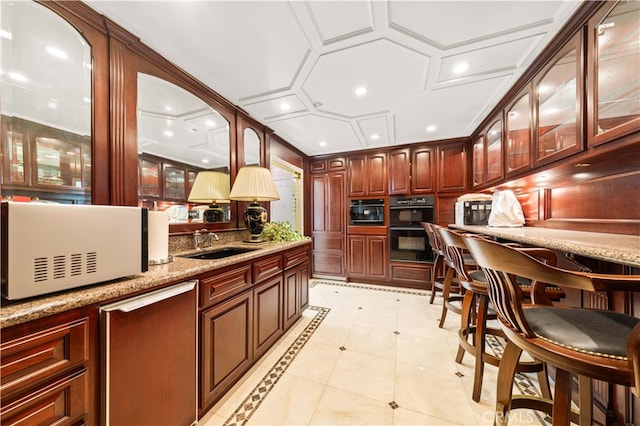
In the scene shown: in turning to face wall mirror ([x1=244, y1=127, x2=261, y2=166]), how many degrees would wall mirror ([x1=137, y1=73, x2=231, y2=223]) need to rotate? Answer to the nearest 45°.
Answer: approximately 90° to its left

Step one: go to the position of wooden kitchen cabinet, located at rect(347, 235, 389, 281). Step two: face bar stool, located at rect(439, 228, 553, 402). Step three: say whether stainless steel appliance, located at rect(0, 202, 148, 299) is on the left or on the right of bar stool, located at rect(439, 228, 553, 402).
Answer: right

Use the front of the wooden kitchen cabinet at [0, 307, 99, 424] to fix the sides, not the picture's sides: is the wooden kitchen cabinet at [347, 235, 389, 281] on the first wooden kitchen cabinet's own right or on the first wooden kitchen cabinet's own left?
on the first wooden kitchen cabinet's own left

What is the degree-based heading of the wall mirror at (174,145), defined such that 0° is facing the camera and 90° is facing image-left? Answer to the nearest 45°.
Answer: approximately 315°

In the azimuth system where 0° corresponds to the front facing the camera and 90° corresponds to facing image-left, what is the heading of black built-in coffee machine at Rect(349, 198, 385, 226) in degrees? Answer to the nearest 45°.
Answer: approximately 0°

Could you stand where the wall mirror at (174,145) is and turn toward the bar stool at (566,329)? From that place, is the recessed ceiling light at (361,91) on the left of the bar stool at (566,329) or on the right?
left

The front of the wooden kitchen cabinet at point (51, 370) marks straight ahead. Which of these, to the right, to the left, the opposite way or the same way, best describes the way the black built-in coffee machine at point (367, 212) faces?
to the right

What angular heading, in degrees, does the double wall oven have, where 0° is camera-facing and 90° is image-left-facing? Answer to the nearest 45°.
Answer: approximately 0°

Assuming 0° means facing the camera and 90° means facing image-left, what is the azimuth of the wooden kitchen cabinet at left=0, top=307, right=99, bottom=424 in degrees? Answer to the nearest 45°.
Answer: approximately 315°

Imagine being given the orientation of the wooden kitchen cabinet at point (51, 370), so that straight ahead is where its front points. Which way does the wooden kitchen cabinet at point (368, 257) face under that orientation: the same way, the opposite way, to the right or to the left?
to the right

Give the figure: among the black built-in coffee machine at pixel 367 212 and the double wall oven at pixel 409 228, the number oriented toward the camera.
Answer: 2

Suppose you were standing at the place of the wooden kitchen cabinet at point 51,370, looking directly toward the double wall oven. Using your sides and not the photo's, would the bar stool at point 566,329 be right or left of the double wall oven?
right
